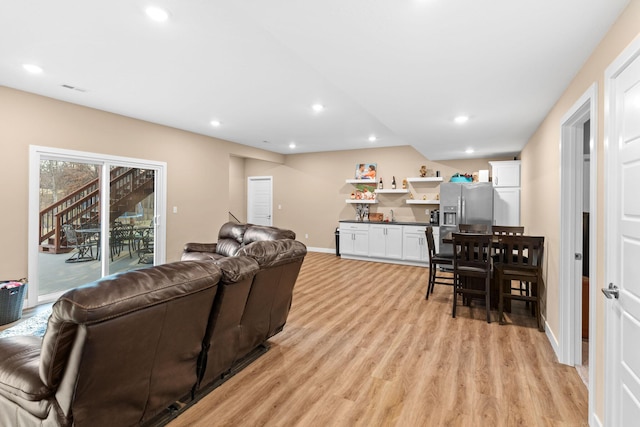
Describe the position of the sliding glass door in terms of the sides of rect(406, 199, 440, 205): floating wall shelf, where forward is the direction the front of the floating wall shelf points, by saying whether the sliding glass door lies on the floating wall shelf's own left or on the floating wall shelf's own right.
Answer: on the floating wall shelf's own right

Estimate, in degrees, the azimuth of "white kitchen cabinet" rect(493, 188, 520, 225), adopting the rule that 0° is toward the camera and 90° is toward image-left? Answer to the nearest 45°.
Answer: approximately 0°

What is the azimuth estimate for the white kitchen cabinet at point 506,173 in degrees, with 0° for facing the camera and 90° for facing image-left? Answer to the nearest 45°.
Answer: approximately 0°

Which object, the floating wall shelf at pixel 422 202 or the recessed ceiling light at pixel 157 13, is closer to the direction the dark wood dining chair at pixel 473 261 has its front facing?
the floating wall shelf

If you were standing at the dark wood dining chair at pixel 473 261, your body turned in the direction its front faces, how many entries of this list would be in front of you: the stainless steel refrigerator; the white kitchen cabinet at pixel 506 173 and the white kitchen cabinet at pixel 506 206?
3

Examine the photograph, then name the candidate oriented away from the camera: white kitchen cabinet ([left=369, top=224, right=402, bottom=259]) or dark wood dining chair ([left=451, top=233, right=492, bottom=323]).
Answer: the dark wood dining chair

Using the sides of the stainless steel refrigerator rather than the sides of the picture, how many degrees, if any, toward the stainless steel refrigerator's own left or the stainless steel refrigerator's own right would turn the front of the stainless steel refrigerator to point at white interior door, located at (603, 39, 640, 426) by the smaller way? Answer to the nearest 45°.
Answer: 0° — it already faces it

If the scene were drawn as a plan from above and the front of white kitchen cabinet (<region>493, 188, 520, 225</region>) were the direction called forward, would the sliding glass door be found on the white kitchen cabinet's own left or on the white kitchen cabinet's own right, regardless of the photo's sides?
on the white kitchen cabinet's own right
